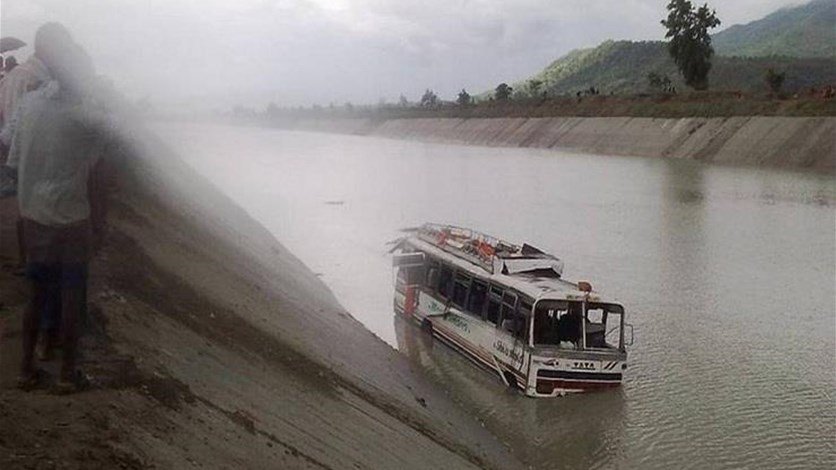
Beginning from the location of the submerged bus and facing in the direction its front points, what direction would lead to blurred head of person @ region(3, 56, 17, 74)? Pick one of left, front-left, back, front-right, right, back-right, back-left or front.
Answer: right

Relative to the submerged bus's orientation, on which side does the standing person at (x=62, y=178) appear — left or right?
on its right

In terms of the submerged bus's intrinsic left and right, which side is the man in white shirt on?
on its right
